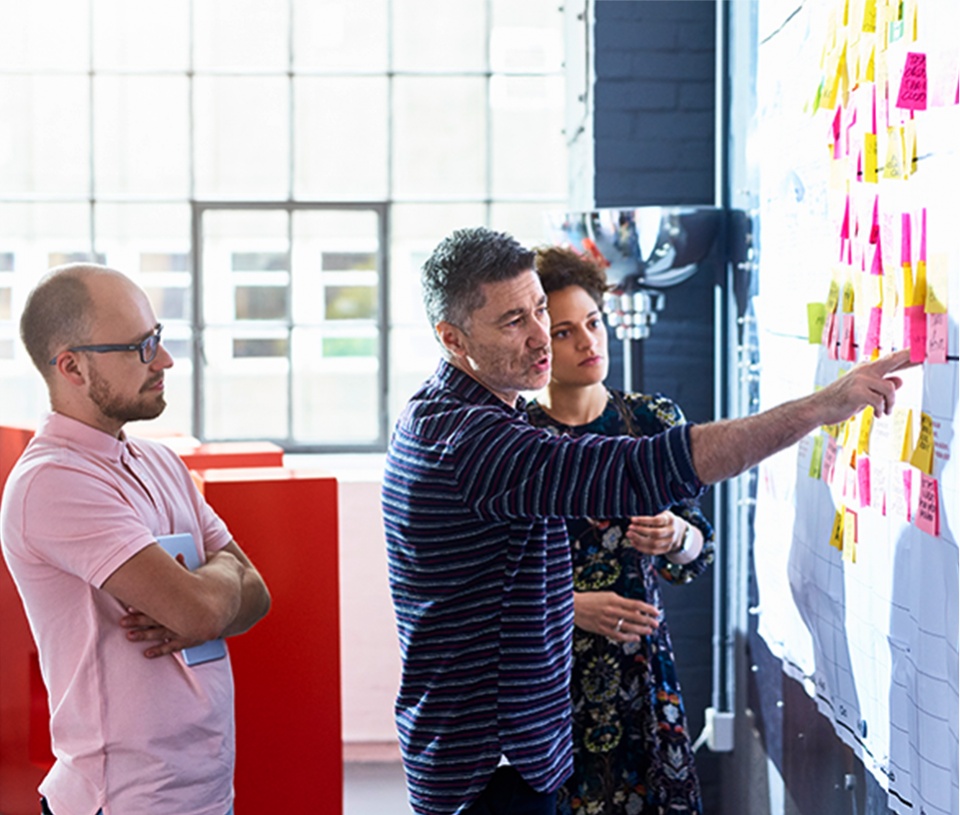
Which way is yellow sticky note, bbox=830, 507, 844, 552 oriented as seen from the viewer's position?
to the viewer's left

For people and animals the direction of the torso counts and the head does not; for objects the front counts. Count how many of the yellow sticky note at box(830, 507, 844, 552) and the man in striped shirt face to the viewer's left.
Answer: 1

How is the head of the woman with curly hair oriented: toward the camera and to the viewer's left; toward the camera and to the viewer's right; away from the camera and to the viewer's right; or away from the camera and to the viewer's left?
toward the camera and to the viewer's right

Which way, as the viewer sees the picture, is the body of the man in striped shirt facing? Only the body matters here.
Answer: to the viewer's right

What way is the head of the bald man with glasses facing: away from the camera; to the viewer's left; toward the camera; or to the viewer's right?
to the viewer's right
